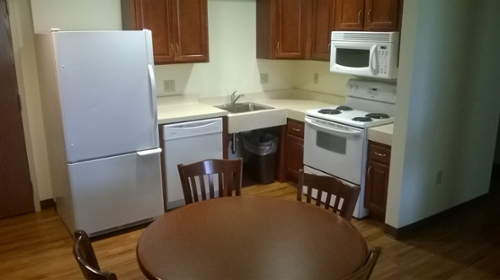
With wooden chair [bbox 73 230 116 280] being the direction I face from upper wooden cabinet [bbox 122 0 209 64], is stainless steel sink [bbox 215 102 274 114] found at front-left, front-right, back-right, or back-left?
back-left

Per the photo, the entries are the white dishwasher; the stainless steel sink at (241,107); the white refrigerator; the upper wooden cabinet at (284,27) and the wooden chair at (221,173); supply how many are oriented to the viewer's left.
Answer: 0

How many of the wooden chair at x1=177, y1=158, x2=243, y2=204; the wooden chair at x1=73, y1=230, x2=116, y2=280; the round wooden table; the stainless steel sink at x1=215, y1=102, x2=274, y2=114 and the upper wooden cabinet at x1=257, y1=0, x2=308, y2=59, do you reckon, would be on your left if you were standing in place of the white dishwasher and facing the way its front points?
2

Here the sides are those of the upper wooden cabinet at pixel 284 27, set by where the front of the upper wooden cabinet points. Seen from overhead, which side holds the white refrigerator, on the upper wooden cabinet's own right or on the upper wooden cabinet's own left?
on the upper wooden cabinet's own right

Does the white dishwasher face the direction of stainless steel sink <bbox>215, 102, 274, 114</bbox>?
no

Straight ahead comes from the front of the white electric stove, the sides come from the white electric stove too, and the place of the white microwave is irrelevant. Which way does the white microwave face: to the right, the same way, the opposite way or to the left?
the same way

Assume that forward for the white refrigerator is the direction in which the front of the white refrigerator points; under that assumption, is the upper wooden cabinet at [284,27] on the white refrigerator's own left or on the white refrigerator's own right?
on the white refrigerator's own left

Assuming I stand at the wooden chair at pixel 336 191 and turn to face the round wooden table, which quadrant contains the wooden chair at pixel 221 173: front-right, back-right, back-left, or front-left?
front-right

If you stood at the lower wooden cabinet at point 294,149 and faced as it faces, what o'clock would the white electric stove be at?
The white electric stove is roughly at 9 o'clock from the lower wooden cabinet.

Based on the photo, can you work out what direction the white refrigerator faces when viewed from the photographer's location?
facing the viewer and to the right of the viewer

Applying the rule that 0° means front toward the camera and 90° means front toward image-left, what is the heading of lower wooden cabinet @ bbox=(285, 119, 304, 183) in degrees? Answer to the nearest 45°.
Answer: approximately 45°

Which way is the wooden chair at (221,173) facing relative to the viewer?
toward the camera

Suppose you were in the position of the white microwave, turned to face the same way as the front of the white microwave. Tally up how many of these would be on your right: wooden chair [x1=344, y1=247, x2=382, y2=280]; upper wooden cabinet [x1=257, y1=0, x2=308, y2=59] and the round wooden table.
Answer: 1

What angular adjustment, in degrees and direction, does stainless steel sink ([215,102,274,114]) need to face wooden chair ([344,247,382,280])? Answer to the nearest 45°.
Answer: approximately 45° to its right

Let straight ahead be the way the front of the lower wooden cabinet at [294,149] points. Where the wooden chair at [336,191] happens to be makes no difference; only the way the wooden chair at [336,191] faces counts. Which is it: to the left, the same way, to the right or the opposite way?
the same way

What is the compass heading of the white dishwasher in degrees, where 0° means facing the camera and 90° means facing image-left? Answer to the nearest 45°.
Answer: approximately 315°

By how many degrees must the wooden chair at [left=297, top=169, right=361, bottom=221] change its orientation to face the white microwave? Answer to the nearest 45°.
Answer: approximately 135° to its right
